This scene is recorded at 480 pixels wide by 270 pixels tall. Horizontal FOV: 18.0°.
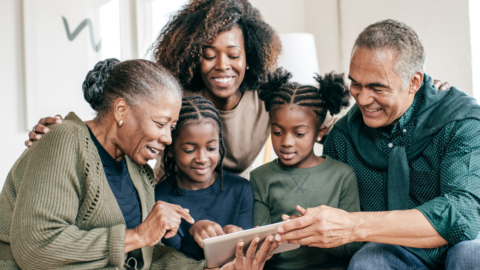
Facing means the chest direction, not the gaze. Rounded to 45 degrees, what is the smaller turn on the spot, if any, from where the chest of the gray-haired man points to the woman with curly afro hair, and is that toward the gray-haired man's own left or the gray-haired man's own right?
approximately 90° to the gray-haired man's own right

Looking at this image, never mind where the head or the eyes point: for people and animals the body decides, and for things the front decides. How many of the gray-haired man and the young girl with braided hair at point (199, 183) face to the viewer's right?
0

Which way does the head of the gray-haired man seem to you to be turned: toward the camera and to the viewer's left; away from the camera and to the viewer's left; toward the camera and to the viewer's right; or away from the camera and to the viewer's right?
toward the camera and to the viewer's left

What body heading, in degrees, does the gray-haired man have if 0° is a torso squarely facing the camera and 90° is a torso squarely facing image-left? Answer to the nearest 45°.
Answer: approximately 45°
